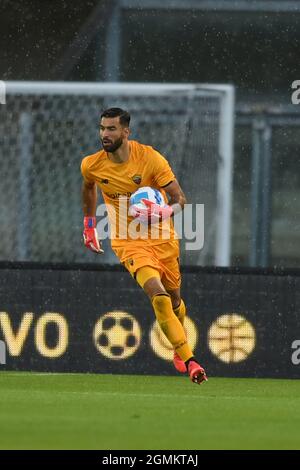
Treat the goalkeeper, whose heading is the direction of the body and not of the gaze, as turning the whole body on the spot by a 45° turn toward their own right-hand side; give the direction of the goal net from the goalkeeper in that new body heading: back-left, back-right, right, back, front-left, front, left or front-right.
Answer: right

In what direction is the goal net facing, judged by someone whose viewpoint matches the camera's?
facing the viewer

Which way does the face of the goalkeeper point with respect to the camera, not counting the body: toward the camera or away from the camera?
toward the camera
